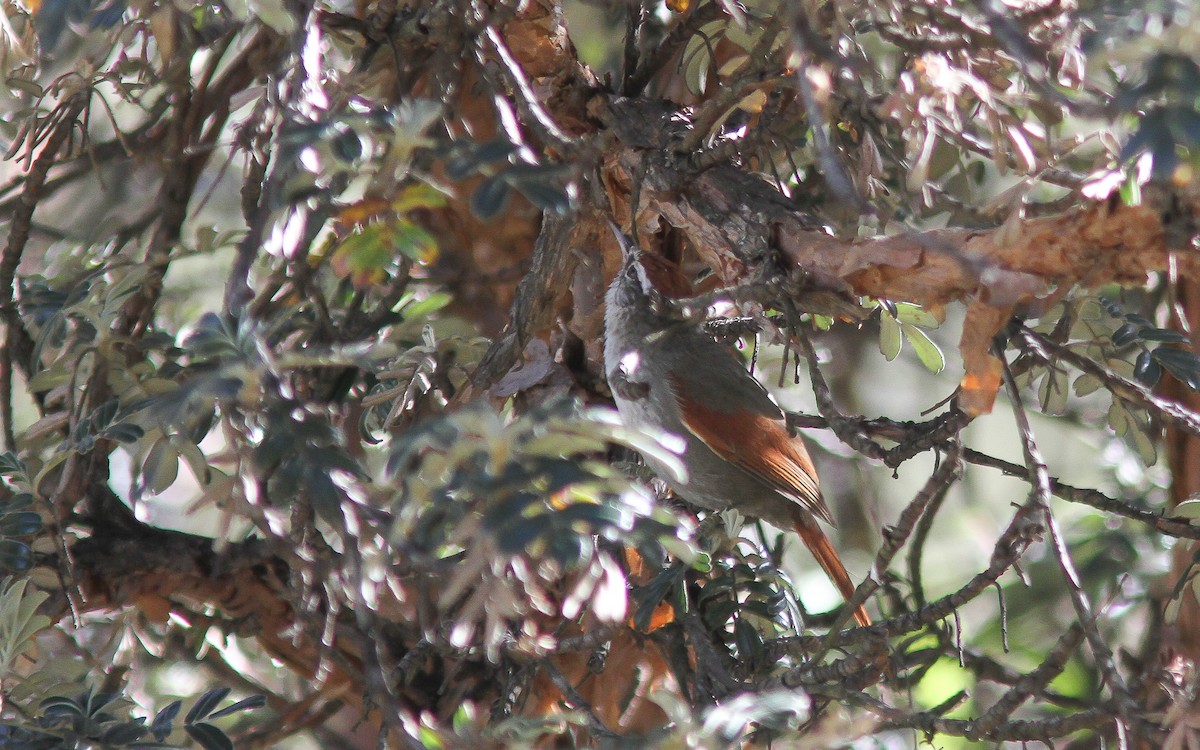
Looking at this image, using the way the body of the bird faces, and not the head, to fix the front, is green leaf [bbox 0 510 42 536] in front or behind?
in front

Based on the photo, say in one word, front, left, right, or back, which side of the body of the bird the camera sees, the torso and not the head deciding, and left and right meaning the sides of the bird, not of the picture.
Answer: left

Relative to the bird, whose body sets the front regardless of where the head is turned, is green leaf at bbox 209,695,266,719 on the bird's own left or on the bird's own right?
on the bird's own left

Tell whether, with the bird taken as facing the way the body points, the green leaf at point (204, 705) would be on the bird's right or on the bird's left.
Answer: on the bird's left

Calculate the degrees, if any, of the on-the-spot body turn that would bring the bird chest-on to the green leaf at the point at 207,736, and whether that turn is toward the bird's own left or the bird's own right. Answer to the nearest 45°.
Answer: approximately 45° to the bird's own left

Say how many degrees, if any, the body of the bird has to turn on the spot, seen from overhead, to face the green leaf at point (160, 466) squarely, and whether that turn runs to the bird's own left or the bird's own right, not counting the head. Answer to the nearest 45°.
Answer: approximately 45° to the bird's own left
